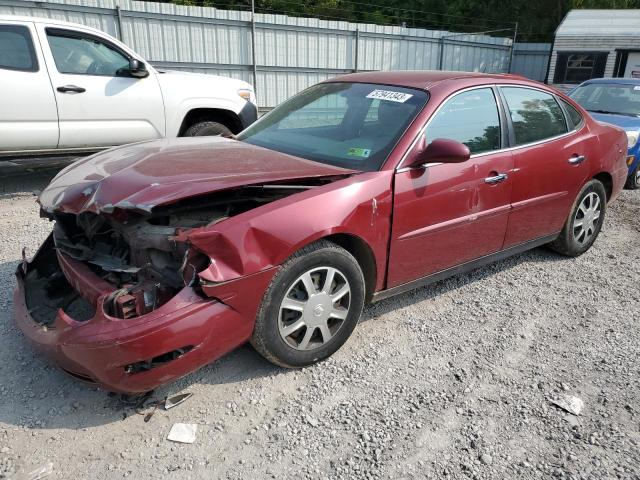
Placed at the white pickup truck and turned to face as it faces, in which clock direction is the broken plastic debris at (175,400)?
The broken plastic debris is roughly at 3 o'clock from the white pickup truck.

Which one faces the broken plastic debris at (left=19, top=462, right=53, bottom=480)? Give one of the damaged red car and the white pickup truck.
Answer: the damaged red car

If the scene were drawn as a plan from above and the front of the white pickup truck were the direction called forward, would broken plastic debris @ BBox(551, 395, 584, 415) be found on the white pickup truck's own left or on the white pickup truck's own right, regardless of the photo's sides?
on the white pickup truck's own right

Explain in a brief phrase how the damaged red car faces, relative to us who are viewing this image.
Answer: facing the viewer and to the left of the viewer

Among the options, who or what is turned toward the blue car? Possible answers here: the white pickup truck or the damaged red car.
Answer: the white pickup truck

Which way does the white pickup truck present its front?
to the viewer's right

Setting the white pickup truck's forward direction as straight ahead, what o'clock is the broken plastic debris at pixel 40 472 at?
The broken plastic debris is roughly at 3 o'clock from the white pickup truck.

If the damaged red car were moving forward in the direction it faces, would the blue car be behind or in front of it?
behind

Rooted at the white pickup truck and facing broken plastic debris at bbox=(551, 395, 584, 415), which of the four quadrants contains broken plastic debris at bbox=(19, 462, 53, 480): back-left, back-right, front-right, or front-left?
front-right

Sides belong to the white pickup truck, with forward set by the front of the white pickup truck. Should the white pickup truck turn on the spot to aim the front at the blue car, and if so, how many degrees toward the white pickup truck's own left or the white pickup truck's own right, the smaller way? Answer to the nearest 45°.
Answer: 0° — it already faces it

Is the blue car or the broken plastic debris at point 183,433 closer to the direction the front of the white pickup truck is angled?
the blue car

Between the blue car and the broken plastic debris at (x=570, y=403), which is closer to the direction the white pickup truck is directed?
the blue car

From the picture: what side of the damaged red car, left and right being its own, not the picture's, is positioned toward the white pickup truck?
right

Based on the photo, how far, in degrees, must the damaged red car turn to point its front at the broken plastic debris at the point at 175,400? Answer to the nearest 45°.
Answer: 0° — it already faces it

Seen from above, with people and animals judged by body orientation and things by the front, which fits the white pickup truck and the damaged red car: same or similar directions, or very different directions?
very different directions

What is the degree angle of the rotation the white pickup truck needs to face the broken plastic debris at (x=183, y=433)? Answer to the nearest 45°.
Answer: approximately 90° to its right

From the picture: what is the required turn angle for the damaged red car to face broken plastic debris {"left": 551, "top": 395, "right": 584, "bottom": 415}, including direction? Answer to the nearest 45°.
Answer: approximately 135° to its left

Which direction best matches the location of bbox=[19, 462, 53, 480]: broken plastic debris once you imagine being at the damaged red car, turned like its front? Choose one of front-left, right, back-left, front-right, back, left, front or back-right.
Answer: front
